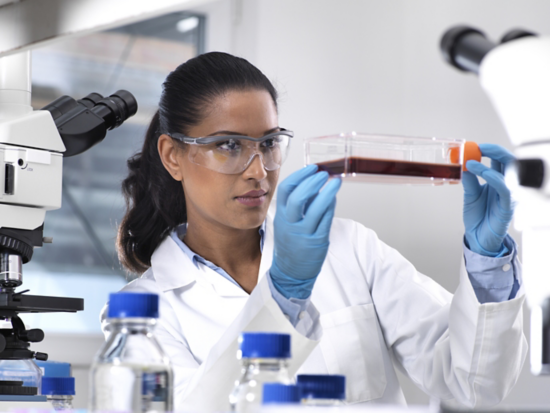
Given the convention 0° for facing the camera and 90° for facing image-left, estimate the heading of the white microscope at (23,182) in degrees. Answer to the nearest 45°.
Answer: approximately 270°

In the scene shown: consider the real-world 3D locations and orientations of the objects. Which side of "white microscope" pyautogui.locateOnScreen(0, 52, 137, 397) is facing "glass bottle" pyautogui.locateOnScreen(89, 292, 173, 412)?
right

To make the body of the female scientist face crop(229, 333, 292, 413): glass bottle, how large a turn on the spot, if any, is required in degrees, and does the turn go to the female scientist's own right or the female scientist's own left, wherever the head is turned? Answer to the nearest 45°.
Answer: approximately 45° to the female scientist's own right

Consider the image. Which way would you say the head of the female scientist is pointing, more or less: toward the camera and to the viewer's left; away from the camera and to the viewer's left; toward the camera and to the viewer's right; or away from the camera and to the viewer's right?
toward the camera and to the viewer's right

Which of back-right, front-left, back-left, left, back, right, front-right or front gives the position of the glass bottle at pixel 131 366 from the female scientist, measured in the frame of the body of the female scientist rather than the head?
front-right

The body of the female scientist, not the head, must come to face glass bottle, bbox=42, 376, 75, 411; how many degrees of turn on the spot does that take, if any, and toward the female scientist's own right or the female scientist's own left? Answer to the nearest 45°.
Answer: approximately 90° to the female scientist's own right

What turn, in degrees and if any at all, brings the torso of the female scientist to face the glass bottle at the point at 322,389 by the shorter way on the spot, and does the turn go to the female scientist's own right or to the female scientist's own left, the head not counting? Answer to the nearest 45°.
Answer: approximately 45° to the female scientist's own right
